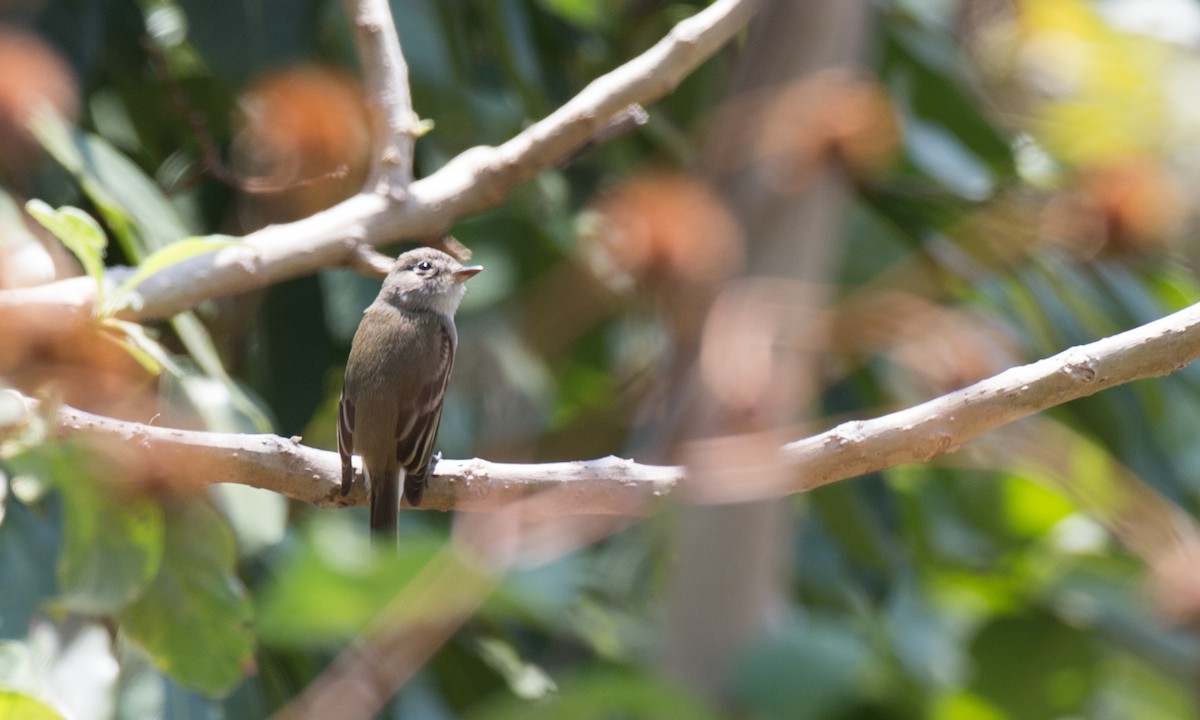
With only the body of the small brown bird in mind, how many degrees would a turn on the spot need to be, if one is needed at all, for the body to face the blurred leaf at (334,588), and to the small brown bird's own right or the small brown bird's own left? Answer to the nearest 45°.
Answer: approximately 135° to the small brown bird's own right

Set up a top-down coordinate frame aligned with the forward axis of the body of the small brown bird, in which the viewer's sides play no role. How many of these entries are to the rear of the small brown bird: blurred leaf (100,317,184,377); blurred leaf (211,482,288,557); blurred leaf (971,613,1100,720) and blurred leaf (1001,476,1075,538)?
2

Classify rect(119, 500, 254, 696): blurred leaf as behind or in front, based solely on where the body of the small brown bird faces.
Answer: behind

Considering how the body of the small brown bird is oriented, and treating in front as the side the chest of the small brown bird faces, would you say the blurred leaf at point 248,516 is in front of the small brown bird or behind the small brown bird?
behind

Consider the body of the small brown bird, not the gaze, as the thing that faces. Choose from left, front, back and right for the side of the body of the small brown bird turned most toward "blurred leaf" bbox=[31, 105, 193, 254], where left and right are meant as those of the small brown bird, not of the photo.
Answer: left

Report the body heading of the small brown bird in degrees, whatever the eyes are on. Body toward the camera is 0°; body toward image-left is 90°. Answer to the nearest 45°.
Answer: approximately 225°

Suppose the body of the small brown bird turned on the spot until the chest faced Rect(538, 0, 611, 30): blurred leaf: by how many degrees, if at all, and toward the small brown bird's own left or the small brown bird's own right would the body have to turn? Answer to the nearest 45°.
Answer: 0° — it already faces it
